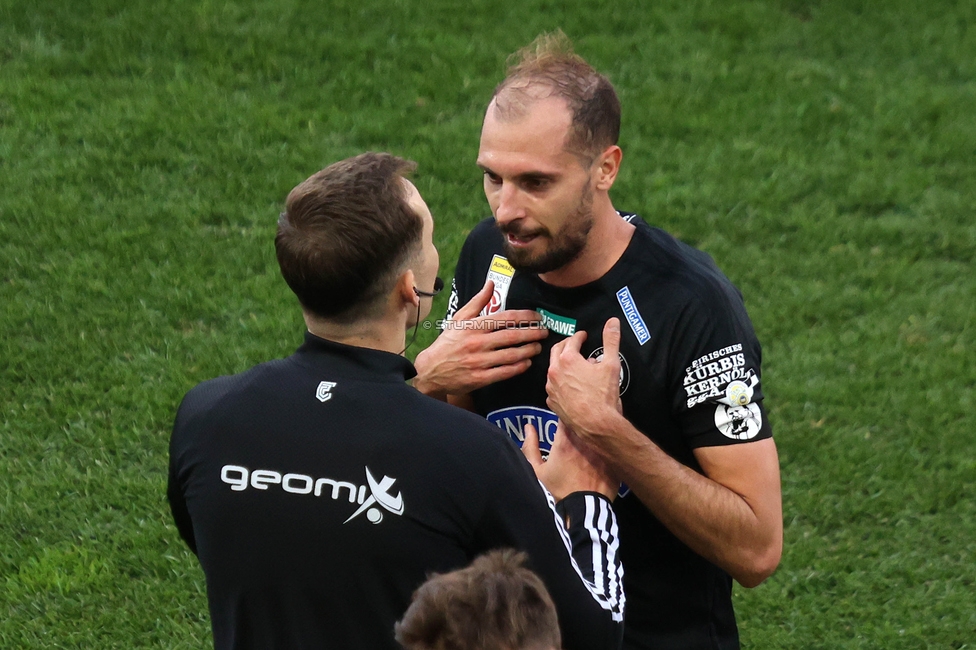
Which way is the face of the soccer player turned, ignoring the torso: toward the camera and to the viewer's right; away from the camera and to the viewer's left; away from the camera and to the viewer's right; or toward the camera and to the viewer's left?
toward the camera and to the viewer's left

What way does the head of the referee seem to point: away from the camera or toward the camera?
away from the camera

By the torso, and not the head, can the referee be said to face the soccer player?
yes

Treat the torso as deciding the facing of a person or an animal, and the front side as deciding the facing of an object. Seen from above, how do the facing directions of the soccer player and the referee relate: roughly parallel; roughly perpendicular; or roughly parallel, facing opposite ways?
roughly parallel, facing opposite ways

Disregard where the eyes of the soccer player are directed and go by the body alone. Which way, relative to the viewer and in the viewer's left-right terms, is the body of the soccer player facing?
facing the viewer and to the left of the viewer

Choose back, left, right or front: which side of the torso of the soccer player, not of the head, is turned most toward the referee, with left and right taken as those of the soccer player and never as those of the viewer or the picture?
front

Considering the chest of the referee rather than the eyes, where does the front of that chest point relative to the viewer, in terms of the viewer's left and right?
facing away from the viewer and to the right of the viewer
